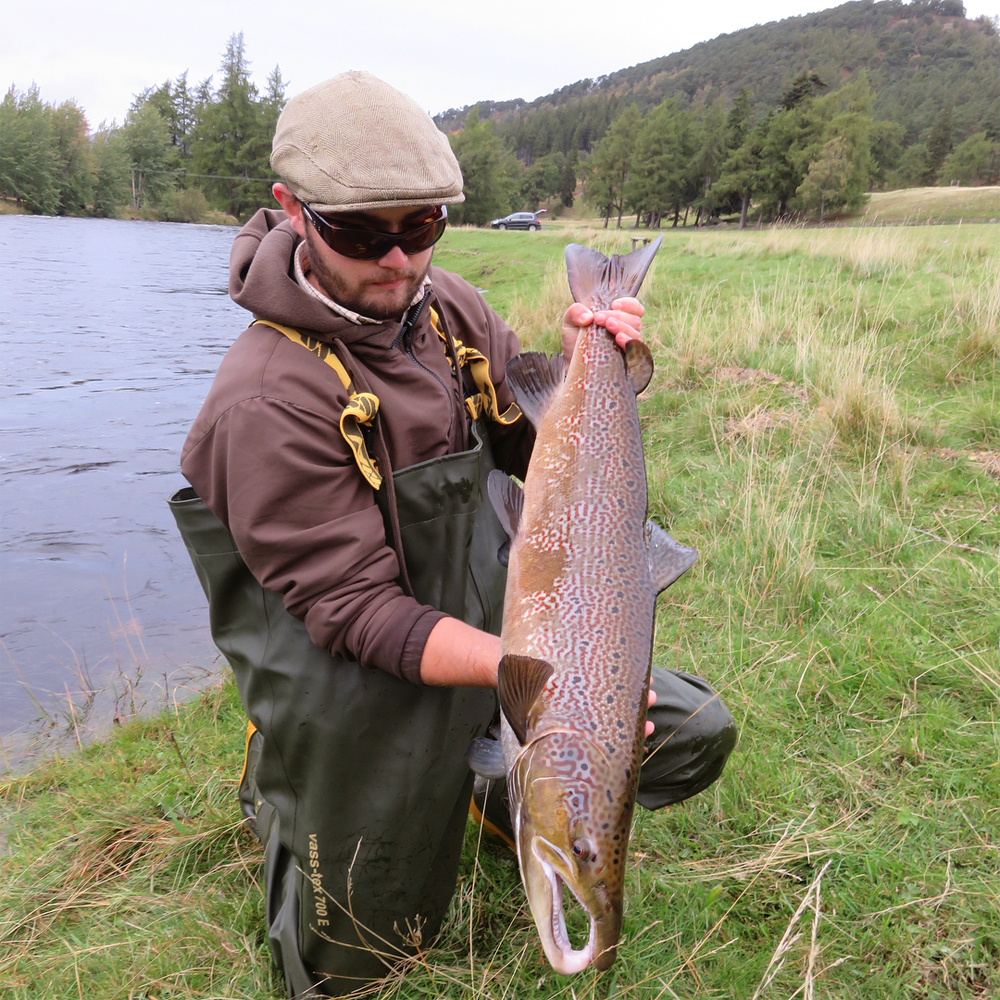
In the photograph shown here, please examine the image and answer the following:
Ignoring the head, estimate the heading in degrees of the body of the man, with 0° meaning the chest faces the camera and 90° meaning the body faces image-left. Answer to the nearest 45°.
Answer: approximately 315°
